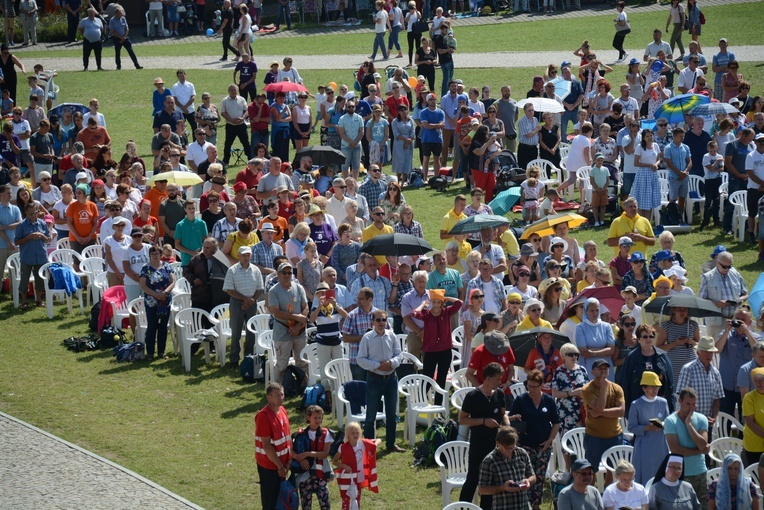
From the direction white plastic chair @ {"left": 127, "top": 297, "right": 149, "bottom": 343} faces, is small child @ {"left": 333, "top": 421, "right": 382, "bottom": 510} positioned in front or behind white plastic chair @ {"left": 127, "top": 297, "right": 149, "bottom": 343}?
in front

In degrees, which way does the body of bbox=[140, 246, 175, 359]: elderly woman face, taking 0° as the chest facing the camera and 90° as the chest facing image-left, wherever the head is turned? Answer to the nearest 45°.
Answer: approximately 0°

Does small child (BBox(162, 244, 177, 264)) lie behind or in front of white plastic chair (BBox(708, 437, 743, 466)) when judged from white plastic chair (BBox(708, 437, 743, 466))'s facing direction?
behind

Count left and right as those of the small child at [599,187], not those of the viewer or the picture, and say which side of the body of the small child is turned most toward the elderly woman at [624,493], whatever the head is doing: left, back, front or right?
front

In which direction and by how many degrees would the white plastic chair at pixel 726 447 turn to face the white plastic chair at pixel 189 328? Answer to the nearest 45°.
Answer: approximately 135° to its right

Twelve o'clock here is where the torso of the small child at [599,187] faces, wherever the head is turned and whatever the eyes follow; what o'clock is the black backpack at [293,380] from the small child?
The black backpack is roughly at 1 o'clock from the small child.

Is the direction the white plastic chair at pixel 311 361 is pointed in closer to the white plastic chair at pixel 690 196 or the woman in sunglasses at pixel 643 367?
the woman in sunglasses

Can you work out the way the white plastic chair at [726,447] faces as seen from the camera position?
facing the viewer and to the right of the viewer

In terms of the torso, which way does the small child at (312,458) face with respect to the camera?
toward the camera

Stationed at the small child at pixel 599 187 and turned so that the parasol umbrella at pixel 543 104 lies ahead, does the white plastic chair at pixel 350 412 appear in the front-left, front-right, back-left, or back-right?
back-left

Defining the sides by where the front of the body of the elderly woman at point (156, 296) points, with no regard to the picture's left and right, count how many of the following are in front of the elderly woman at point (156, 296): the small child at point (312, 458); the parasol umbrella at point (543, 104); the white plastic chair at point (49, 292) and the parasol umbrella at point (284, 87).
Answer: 1

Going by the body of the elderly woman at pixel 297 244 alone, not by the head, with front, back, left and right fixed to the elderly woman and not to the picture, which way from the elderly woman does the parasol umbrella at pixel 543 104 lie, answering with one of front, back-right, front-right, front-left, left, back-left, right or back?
left
